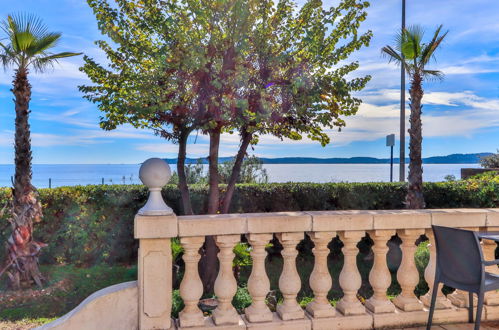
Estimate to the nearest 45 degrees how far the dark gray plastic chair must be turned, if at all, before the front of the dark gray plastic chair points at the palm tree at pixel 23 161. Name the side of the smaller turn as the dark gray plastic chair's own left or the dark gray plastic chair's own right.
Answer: approximately 135° to the dark gray plastic chair's own left

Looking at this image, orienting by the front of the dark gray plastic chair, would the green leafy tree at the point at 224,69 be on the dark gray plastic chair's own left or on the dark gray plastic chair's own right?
on the dark gray plastic chair's own left

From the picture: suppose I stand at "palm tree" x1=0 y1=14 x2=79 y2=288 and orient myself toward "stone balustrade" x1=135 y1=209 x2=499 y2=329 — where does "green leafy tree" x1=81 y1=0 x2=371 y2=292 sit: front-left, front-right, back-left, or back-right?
front-left

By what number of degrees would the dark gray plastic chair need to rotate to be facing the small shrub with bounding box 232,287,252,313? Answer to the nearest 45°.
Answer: approximately 90° to its left

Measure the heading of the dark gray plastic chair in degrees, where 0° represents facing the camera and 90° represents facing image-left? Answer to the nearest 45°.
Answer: approximately 225°

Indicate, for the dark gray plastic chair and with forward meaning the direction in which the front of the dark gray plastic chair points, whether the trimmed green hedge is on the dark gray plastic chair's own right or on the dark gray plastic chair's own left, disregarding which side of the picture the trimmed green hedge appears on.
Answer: on the dark gray plastic chair's own left

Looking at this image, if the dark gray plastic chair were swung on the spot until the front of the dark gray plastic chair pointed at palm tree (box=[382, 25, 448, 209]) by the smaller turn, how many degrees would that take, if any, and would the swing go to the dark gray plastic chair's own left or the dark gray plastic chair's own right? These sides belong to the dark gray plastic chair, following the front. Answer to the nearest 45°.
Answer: approximately 45° to the dark gray plastic chair's own left

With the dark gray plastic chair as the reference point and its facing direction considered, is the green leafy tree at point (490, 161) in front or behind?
in front
